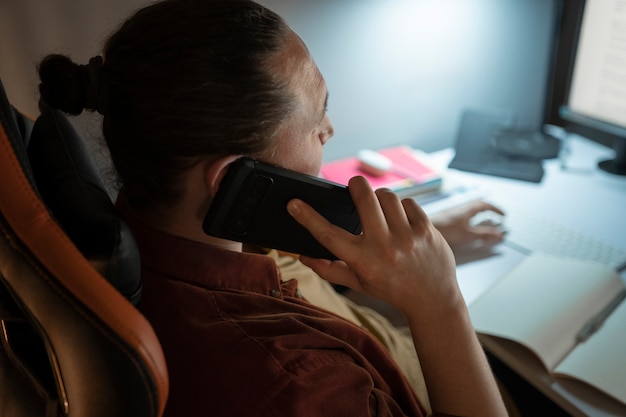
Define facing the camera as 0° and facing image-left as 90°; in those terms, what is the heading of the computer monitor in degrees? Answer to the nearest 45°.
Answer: approximately 45°

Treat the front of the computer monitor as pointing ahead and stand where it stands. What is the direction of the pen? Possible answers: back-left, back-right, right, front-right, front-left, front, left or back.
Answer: front-left

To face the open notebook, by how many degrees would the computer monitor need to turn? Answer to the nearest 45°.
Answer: approximately 45° to its left

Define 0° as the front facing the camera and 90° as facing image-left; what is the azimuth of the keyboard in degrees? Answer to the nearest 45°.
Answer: approximately 45°

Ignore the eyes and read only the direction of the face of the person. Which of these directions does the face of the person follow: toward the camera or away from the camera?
away from the camera

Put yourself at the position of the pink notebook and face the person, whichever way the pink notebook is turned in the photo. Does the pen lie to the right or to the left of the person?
left

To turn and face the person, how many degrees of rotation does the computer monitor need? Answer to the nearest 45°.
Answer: approximately 45° to its left

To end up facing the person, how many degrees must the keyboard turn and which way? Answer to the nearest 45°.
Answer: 0° — it already faces them
